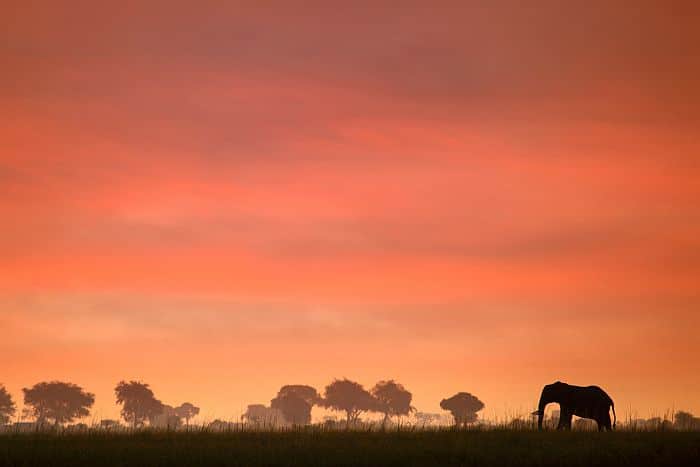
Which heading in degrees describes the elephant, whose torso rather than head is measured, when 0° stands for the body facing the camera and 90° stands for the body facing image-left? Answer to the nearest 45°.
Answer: approximately 90°
